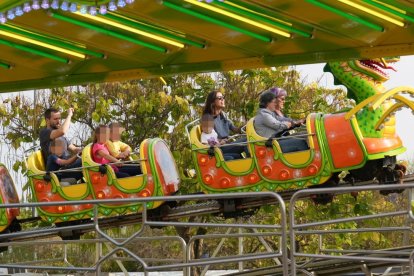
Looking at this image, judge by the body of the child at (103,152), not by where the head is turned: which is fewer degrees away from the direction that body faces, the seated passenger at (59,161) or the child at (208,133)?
the child

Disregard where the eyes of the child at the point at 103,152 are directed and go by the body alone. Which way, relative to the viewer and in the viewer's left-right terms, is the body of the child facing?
facing to the right of the viewer

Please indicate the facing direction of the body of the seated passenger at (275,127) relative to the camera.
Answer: to the viewer's right

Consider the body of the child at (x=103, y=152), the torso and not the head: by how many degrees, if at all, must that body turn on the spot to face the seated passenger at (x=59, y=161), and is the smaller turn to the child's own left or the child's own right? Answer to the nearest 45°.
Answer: approximately 180°

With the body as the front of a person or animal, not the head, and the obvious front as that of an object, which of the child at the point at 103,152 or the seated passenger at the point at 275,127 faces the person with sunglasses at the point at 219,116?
the child

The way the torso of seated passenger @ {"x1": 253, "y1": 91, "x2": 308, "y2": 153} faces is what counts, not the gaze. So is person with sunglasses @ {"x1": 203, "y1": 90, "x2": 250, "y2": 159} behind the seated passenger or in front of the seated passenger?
behind

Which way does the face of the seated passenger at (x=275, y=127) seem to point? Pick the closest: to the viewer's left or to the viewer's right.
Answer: to the viewer's right

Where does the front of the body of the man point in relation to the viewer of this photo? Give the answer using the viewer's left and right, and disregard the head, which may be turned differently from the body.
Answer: facing to the right of the viewer

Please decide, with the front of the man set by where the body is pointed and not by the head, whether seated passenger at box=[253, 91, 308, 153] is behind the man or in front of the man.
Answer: in front

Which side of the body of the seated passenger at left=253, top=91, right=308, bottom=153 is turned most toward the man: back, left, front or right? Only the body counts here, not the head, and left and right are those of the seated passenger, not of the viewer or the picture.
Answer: back

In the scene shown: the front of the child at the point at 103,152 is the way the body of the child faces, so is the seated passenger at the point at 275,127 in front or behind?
in front

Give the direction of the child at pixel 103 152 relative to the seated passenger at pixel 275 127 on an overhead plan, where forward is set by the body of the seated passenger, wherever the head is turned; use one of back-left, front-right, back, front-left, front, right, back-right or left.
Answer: back

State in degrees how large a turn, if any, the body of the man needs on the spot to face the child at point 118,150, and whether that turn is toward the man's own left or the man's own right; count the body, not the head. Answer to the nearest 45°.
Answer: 0° — they already face them
